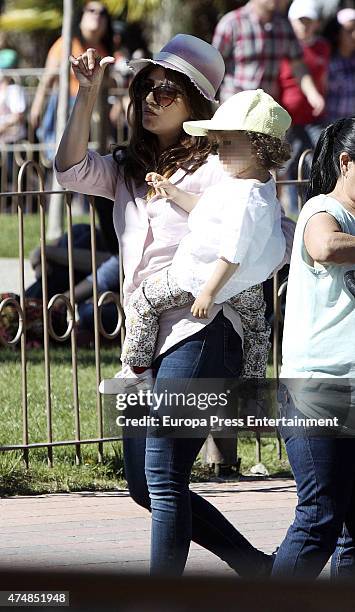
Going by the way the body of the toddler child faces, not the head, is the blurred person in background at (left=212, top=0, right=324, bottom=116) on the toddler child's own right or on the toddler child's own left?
on the toddler child's own right

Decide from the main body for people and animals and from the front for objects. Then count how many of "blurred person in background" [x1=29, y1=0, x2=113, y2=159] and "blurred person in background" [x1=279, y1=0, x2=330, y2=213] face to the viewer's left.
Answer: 0

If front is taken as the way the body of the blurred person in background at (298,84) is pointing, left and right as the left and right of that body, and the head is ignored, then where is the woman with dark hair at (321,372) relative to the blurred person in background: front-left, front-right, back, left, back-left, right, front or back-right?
front

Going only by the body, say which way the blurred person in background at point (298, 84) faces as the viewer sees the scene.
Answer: toward the camera

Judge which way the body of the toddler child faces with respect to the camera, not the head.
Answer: to the viewer's left

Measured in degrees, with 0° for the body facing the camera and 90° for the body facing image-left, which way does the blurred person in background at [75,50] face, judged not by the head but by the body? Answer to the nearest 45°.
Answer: approximately 0°

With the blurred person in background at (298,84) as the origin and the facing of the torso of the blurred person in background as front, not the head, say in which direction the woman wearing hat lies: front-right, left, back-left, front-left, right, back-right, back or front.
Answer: front

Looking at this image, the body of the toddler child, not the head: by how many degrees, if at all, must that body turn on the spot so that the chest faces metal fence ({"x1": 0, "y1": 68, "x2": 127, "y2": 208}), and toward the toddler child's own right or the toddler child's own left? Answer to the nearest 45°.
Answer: approximately 90° to the toddler child's own right

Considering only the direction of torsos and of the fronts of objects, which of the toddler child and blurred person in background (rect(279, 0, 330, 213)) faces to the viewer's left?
the toddler child

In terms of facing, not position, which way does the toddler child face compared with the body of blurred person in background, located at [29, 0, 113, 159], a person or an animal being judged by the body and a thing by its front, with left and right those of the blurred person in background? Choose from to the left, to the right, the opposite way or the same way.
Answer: to the right

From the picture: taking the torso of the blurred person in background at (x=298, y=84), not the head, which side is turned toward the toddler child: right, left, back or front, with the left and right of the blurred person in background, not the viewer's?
front

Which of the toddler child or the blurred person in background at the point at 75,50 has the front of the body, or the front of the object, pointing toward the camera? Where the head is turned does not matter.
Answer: the blurred person in background

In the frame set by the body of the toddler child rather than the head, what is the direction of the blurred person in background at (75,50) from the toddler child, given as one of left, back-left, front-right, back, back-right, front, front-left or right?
right

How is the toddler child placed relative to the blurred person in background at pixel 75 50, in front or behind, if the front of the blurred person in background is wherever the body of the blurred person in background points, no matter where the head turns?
in front
